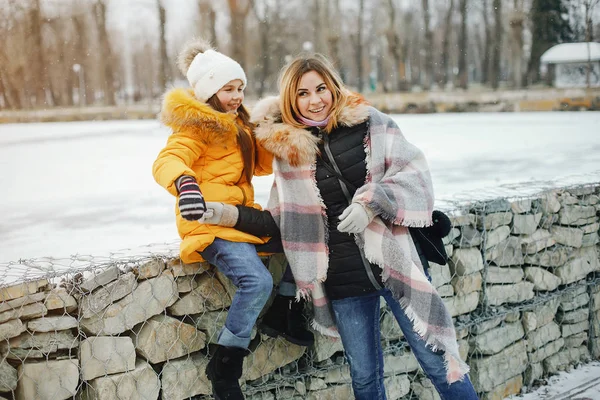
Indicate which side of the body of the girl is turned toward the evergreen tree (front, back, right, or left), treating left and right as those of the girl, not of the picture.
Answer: left

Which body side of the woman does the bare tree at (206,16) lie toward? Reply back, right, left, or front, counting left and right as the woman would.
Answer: back

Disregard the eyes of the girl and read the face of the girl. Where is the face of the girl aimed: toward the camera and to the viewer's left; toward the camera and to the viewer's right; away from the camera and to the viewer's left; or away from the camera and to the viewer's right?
toward the camera and to the viewer's right

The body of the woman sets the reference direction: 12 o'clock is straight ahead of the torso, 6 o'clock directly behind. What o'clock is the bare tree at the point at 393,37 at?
The bare tree is roughly at 6 o'clock from the woman.

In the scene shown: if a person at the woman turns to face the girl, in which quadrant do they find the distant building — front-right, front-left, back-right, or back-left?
back-right

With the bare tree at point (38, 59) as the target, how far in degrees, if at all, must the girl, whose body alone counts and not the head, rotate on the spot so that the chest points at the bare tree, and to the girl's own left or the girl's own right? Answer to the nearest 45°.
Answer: approximately 135° to the girl's own left

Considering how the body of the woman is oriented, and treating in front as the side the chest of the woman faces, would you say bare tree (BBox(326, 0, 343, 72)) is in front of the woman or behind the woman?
behind

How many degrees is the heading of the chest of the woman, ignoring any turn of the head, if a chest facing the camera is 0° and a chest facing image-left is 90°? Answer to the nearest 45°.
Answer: approximately 0°

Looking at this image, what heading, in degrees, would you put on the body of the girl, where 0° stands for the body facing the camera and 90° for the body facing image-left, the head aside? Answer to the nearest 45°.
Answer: approximately 315°
